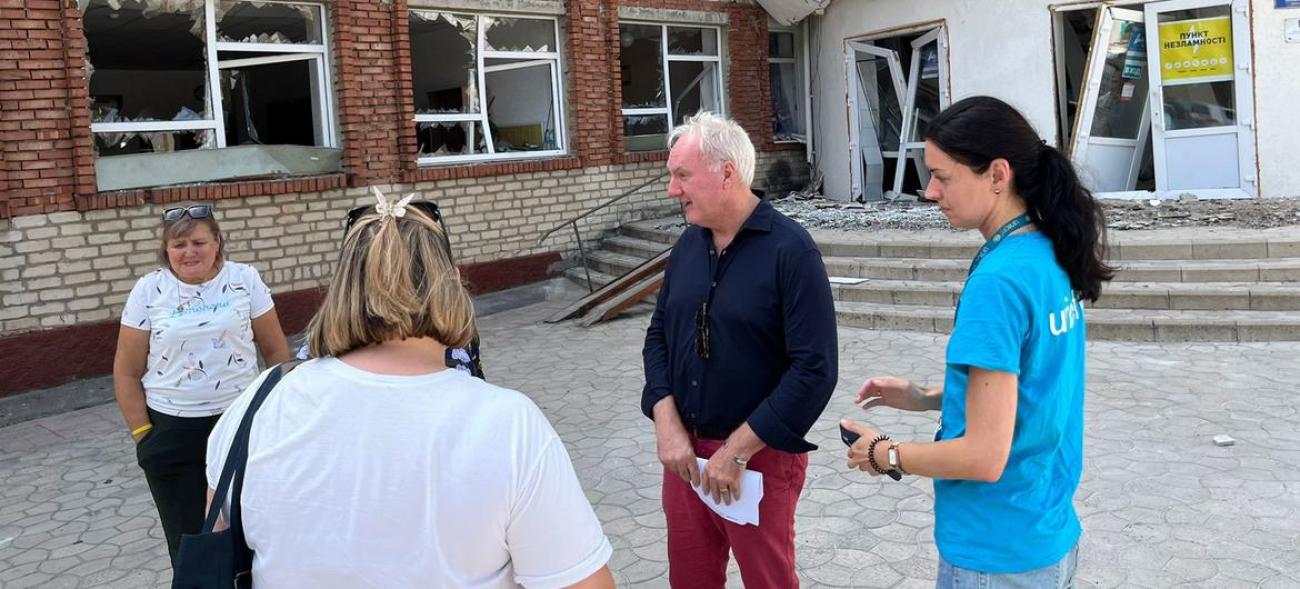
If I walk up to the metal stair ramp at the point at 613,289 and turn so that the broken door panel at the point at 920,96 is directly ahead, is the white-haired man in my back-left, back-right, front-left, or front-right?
back-right

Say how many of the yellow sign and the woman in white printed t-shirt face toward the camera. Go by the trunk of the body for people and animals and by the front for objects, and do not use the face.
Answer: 2

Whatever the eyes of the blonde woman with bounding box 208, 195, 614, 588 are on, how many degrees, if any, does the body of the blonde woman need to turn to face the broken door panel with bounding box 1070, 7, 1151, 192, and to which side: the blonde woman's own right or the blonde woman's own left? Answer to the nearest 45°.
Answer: approximately 45° to the blonde woman's own right

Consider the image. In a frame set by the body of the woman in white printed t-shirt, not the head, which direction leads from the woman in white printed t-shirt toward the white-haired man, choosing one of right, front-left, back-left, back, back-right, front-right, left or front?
front-left

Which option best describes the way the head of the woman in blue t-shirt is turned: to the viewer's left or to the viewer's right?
to the viewer's left

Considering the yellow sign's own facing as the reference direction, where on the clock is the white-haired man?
The white-haired man is roughly at 12 o'clock from the yellow sign.

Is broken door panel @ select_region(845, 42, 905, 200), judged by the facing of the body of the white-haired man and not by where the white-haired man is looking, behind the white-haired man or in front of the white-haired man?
behind

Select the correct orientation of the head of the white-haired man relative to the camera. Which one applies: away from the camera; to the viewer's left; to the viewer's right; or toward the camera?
to the viewer's left

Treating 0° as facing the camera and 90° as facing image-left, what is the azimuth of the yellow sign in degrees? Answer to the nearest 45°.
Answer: approximately 0°

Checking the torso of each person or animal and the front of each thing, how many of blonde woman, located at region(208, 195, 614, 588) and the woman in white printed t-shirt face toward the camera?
1

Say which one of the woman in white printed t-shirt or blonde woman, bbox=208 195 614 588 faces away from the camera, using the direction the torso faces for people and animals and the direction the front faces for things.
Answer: the blonde woman

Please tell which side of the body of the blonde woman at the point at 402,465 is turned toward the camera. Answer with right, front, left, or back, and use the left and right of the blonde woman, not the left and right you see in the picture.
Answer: back

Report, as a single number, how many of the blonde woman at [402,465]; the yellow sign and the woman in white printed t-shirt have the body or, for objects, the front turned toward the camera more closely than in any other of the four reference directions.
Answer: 2

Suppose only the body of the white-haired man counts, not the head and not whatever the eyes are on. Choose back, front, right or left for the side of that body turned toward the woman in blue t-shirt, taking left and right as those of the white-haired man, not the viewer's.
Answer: left

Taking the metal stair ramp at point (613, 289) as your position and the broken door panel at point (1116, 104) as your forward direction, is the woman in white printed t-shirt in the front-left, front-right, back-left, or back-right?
back-right

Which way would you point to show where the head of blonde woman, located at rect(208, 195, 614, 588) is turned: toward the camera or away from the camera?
away from the camera
